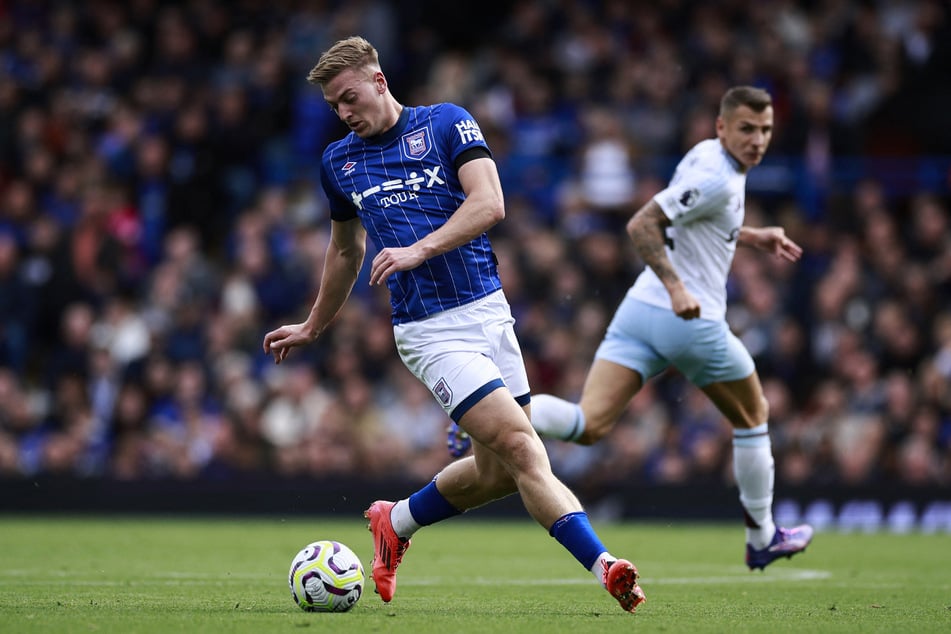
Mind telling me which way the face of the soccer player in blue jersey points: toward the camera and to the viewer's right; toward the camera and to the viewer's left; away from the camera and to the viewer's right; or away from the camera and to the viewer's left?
toward the camera and to the viewer's left

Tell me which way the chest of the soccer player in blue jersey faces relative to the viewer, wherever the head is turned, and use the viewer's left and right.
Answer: facing the viewer and to the left of the viewer
